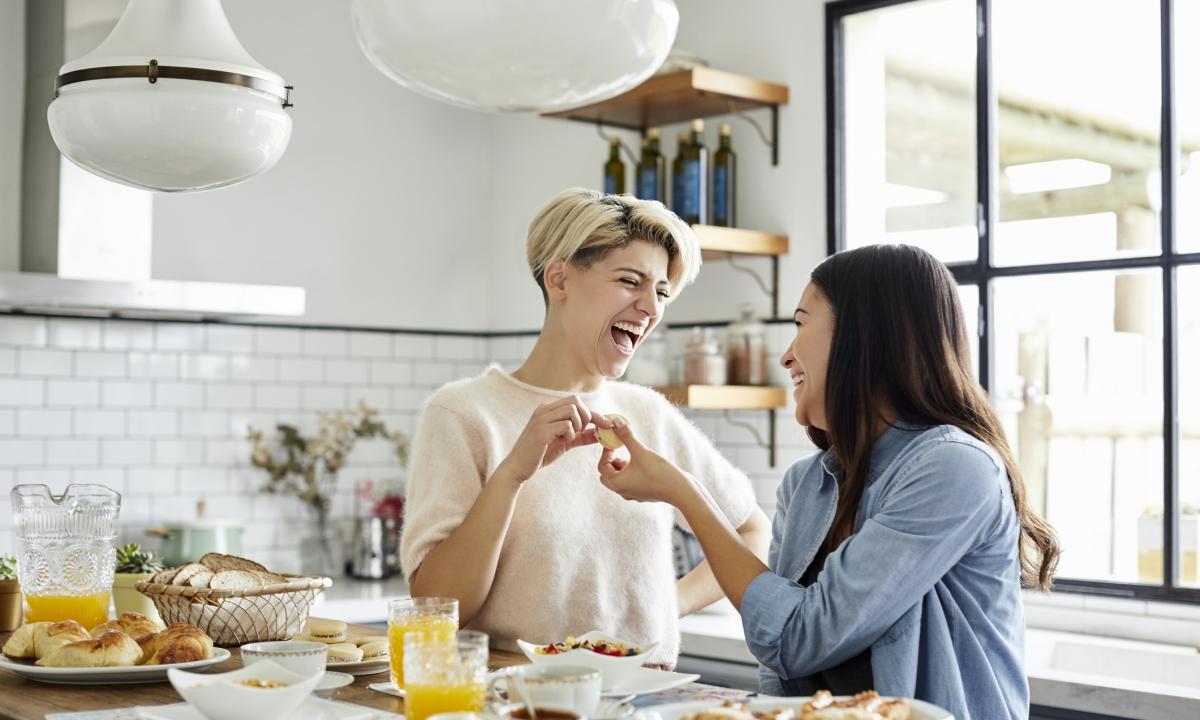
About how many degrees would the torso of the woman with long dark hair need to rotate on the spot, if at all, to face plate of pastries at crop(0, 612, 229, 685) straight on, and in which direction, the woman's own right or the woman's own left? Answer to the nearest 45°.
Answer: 0° — they already face it

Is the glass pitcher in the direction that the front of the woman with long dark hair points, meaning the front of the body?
yes

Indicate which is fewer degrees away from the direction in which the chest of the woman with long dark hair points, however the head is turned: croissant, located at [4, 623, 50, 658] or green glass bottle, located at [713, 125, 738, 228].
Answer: the croissant

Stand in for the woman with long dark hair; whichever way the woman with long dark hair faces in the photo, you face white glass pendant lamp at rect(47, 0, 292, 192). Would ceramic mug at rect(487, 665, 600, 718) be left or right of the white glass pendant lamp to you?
left

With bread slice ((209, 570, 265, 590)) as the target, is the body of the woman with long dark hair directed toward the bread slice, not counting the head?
yes

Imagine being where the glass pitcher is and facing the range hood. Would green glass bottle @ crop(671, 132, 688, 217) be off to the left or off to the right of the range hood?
right

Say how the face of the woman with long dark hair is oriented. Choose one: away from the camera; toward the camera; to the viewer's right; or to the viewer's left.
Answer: to the viewer's left

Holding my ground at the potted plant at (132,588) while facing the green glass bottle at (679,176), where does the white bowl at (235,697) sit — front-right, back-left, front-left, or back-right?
back-right

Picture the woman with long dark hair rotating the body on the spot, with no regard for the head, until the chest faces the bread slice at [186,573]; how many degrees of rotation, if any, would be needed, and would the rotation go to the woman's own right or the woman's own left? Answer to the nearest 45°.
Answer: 0° — they already face it

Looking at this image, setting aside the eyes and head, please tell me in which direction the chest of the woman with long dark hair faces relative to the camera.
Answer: to the viewer's left

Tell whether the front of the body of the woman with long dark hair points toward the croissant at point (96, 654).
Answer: yes

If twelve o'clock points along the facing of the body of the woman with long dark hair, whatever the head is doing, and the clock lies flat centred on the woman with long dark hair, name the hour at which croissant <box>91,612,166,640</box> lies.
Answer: The croissant is roughly at 12 o'clock from the woman with long dark hair.

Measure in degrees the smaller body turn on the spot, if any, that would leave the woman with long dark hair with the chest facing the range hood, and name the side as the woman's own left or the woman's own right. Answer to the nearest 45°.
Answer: approximately 45° to the woman's own right
